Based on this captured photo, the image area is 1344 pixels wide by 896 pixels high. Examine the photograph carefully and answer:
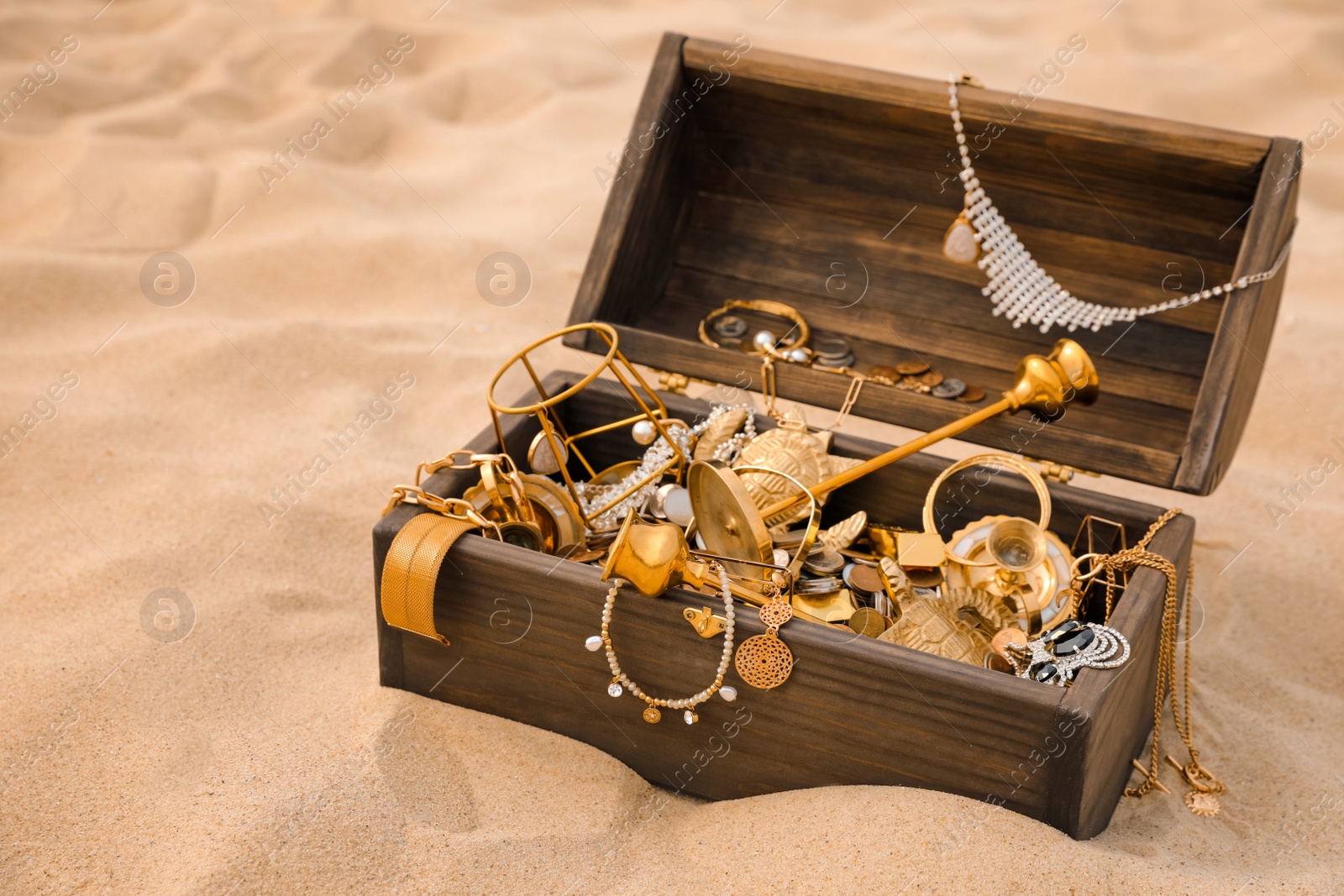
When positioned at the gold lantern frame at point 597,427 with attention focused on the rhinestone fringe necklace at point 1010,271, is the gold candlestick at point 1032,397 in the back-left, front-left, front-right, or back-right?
front-right

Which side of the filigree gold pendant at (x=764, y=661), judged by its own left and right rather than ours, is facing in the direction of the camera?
front

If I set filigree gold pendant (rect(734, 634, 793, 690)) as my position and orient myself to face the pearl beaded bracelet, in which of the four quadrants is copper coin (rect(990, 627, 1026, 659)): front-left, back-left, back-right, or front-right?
back-right

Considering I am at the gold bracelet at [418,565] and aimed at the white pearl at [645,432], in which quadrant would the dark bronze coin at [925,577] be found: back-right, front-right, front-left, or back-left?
front-right

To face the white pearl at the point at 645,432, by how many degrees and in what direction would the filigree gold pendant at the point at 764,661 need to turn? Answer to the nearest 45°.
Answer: approximately 135° to its right

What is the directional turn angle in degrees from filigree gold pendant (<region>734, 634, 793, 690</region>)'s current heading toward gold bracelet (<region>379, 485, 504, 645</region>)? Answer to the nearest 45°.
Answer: approximately 90° to its right

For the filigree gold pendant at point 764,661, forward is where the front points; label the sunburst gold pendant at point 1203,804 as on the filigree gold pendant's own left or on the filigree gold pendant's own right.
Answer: on the filigree gold pendant's own left

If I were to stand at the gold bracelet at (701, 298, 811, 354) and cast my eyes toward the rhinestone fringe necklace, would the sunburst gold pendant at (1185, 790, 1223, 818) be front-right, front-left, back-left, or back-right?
front-right

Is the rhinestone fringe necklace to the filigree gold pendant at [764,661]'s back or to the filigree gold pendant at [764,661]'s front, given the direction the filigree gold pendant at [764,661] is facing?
to the back
